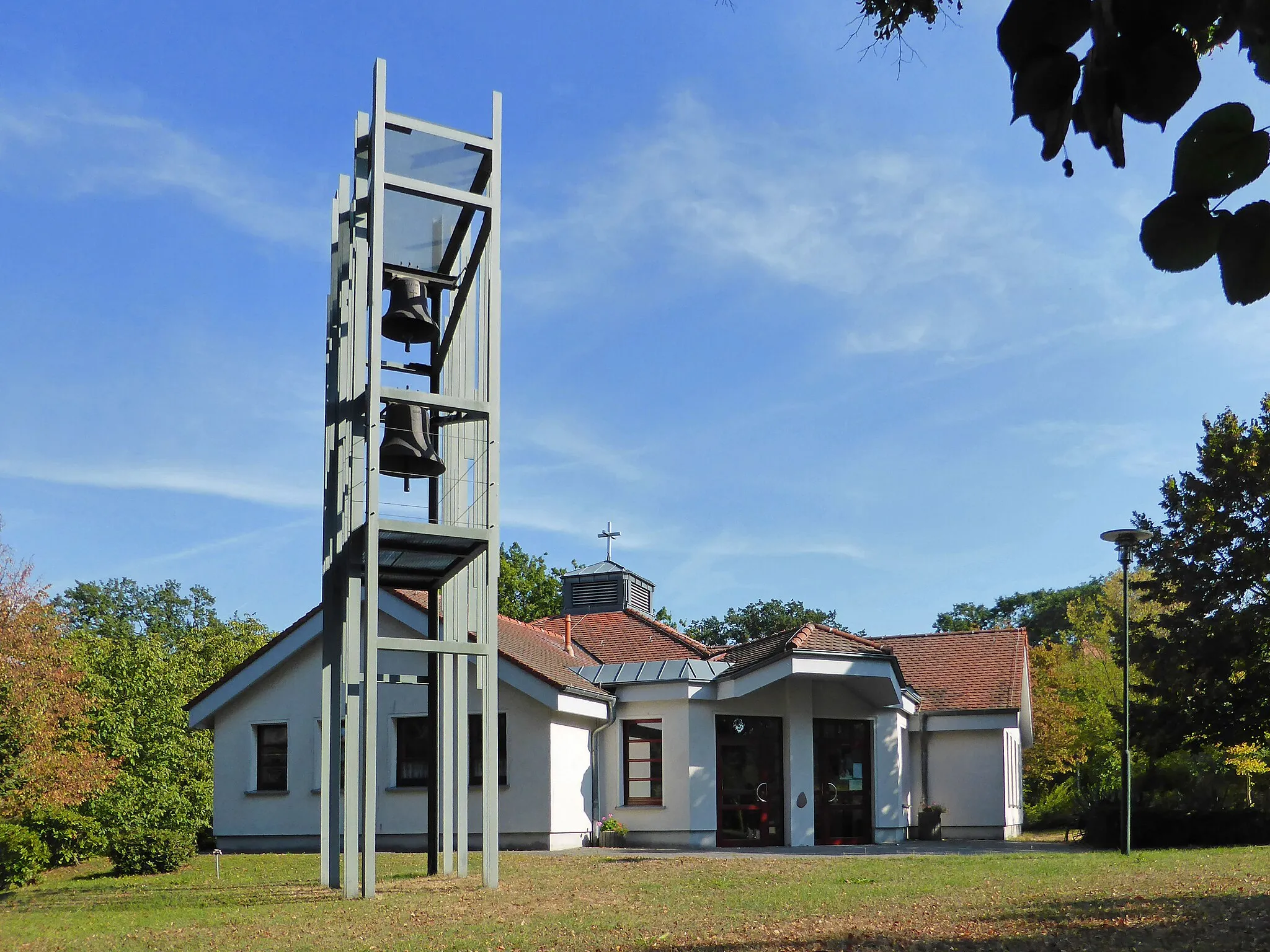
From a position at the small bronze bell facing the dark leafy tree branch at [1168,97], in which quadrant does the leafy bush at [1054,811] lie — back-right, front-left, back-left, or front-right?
back-left

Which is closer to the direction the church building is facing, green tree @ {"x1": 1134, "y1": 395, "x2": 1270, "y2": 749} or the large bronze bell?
the large bronze bell

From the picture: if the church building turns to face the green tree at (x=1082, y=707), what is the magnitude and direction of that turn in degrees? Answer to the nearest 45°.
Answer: approximately 135° to its left

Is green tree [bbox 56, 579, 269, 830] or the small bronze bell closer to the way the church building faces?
the small bronze bell

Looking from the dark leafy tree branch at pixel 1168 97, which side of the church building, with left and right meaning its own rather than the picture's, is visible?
front

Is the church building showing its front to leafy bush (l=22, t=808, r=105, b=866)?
no

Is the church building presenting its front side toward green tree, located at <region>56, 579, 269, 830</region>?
no

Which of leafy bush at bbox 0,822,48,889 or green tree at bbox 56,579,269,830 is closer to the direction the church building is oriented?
the leafy bush

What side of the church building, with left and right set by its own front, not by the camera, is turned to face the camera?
front

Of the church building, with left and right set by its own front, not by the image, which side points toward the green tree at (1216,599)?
left

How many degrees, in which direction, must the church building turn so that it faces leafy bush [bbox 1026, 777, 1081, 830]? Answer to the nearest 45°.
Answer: approximately 135° to its left

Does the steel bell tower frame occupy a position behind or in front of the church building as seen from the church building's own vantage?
in front

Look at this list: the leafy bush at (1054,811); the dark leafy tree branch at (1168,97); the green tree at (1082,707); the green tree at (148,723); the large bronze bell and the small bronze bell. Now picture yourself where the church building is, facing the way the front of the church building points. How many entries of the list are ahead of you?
3

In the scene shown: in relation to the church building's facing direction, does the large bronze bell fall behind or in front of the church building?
in front

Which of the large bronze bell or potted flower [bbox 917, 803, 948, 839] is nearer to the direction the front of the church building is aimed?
the large bronze bell
